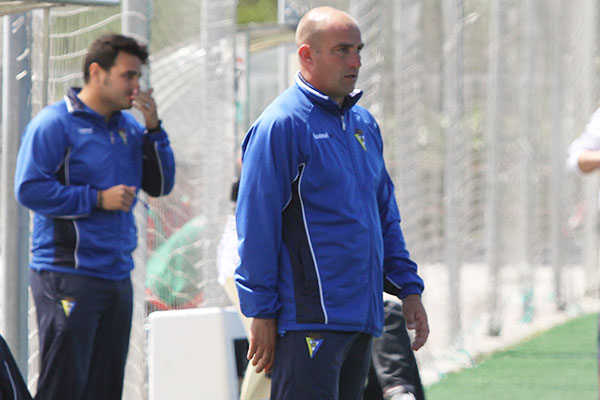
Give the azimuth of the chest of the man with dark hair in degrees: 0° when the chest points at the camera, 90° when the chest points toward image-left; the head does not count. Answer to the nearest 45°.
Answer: approximately 315°

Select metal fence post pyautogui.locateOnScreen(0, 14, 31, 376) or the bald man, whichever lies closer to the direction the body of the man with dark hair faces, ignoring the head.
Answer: the bald man

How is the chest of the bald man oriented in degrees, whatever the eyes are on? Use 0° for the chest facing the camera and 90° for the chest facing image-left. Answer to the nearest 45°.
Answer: approximately 315°

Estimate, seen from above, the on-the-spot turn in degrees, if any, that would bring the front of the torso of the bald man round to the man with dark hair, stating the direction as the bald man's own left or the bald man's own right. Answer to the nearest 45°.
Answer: approximately 180°
